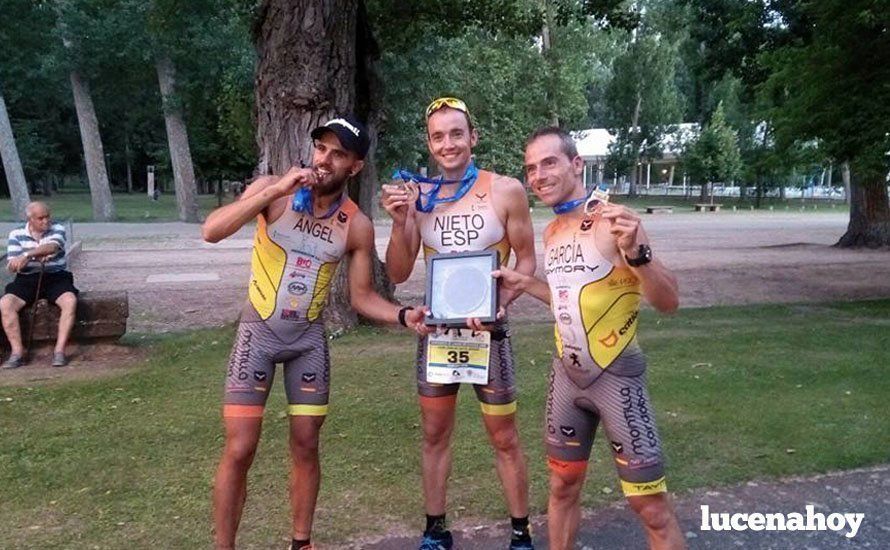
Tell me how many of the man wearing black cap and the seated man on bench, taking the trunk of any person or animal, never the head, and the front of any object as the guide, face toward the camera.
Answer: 2

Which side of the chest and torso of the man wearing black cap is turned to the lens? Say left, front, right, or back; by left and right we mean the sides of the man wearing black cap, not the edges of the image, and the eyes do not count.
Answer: front

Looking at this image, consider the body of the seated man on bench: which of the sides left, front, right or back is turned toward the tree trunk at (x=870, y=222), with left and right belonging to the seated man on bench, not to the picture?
left

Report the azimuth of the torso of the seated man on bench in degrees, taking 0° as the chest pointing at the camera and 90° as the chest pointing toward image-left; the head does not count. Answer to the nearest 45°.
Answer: approximately 0°

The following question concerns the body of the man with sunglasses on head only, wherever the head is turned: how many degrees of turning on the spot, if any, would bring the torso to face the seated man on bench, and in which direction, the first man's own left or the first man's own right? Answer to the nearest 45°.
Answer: approximately 135° to the first man's own right

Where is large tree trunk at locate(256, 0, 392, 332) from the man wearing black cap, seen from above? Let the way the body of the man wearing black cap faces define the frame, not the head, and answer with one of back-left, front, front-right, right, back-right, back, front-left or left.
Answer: back

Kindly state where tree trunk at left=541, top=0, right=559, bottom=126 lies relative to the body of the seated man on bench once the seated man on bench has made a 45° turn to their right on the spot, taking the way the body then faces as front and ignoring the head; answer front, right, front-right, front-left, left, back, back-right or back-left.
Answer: back

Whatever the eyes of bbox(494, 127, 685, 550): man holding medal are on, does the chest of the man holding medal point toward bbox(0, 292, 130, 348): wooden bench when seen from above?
no

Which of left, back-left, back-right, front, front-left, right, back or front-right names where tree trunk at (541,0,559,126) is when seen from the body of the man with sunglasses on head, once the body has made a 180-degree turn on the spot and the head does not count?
front

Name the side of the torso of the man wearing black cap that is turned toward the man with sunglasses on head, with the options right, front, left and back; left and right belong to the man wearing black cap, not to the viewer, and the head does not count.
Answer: left

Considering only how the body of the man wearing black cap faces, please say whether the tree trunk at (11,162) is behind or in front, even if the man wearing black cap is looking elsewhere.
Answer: behind

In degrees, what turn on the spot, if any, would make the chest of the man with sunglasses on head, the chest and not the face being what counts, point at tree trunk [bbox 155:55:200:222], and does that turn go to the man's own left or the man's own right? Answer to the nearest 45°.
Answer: approximately 180°

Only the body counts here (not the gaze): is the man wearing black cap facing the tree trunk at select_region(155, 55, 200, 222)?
no

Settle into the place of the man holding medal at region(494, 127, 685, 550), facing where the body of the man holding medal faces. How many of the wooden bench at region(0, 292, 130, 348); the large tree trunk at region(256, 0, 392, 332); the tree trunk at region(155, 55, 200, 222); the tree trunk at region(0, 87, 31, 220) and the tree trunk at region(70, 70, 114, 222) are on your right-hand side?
5

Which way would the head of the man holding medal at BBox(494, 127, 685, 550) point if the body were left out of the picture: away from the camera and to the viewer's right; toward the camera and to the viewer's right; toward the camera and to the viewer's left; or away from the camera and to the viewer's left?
toward the camera and to the viewer's left

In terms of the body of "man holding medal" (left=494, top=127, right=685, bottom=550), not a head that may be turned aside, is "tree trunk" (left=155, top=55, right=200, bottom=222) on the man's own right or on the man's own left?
on the man's own right

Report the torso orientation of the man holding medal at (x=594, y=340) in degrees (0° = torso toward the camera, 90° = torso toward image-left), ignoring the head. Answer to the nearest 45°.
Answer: approximately 45°
